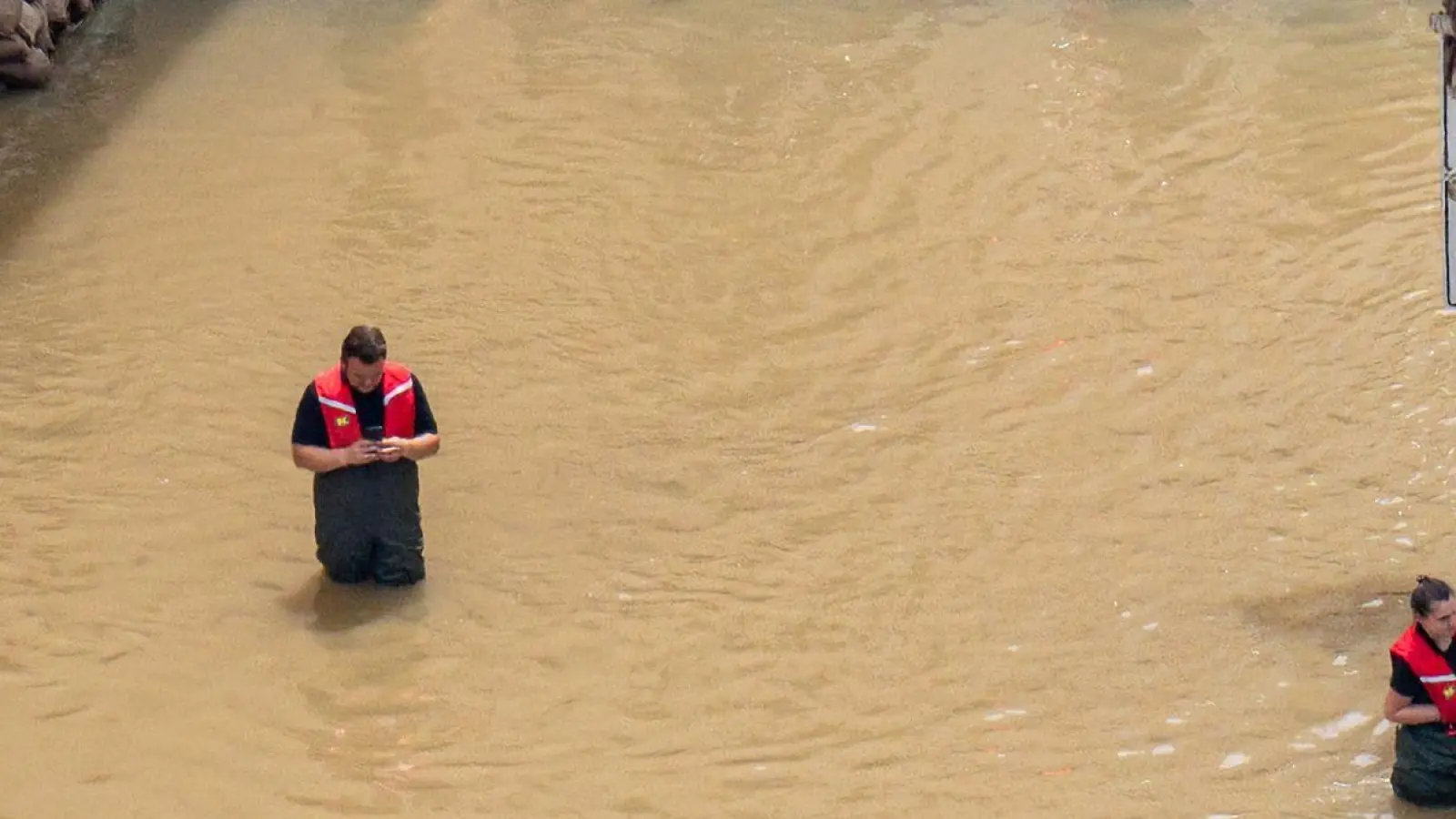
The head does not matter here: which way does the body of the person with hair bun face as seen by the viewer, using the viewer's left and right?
facing the viewer and to the right of the viewer

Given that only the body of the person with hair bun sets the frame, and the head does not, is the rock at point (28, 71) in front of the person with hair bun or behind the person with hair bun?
behind

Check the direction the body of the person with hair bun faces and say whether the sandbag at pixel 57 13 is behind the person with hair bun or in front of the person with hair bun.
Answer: behind

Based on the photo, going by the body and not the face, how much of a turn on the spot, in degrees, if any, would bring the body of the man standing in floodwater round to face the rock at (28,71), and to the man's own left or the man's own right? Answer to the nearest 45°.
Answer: approximately 180°

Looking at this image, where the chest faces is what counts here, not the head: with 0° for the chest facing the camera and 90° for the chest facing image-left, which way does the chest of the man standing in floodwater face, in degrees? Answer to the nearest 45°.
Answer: approximately 0°

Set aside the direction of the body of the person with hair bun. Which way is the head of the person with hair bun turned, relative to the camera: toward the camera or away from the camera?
toward the camera

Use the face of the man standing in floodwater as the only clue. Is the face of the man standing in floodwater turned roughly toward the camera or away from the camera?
toward the camera

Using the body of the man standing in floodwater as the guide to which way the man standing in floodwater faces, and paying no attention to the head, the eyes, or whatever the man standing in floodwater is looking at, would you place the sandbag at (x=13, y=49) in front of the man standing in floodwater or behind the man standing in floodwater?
behind

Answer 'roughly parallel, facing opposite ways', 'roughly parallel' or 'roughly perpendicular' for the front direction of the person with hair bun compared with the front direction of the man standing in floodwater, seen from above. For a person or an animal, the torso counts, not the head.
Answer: roughly parallel

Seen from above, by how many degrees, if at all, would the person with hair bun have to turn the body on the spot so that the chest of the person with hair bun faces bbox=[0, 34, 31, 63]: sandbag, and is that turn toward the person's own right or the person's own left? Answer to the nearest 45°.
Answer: approximately 180°

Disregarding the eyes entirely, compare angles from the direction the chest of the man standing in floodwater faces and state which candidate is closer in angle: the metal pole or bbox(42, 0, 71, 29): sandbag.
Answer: the metal pole

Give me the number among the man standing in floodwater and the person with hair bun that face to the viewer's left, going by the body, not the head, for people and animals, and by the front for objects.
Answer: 0

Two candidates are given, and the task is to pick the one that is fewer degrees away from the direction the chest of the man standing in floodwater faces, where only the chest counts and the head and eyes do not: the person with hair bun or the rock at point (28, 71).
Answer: the person with hair bun

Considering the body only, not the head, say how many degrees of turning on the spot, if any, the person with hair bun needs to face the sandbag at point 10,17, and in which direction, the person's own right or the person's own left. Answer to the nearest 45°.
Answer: approximately 180°

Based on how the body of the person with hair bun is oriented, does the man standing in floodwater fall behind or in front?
behind
